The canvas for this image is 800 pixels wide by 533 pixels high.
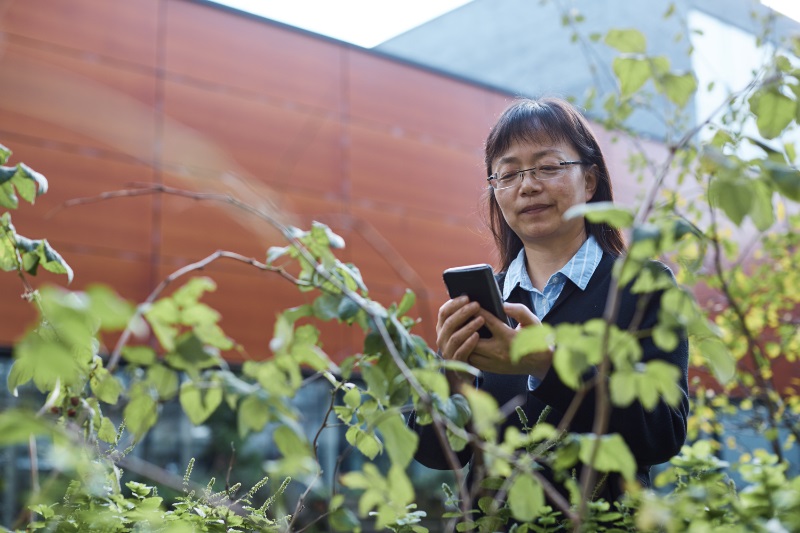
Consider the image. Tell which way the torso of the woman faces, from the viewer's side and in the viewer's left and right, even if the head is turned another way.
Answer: facing the viewer and to the left of the viewer

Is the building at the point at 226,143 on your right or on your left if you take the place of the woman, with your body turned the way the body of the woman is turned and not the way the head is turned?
on your right
